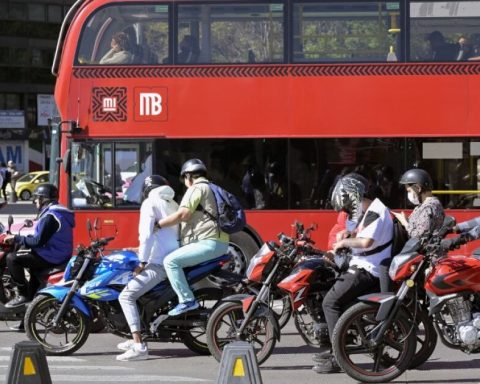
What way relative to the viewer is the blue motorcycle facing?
to the viewer's left

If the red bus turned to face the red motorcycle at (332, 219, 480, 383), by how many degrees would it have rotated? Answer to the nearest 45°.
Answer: approximately 90° to its left

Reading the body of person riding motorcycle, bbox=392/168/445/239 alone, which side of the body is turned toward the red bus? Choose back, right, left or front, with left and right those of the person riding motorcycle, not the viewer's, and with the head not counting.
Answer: right

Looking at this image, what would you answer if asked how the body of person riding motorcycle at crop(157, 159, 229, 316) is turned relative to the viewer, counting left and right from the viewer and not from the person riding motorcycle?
facing to the left of the viewer

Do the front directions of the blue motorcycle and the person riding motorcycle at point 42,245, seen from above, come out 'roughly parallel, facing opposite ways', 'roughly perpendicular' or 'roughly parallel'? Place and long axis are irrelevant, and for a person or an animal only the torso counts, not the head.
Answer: roughly parallel

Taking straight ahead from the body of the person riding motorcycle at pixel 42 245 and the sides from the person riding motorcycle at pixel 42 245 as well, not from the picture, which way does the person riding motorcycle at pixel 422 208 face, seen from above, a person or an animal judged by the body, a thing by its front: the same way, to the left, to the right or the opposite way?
the same way

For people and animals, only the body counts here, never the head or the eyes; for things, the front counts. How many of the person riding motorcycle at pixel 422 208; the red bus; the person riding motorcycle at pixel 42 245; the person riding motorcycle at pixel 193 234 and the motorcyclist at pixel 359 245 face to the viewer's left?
5

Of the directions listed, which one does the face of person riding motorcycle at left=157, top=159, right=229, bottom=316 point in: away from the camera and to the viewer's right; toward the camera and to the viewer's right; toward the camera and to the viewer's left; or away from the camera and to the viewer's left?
away from the camera and to the viewer's left

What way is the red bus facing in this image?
to the viewer's left

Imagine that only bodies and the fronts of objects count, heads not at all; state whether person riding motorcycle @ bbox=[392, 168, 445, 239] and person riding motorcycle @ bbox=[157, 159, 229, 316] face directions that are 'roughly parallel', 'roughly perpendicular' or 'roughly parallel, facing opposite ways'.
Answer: roughly parallel

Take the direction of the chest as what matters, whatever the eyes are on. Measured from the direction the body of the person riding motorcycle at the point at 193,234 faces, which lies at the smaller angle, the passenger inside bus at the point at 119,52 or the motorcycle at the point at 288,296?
the passenger inside bus

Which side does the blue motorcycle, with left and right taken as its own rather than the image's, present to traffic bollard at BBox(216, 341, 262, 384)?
left

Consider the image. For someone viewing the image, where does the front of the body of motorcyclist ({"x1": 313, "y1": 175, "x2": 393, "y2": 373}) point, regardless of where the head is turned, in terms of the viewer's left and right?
facing to the left of the viewer

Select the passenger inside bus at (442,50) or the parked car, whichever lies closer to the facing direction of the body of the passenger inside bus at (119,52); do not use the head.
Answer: the parked car

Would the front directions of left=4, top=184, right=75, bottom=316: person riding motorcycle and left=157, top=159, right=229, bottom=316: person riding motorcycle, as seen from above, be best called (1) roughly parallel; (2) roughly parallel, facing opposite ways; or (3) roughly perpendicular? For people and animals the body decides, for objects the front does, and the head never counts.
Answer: roughly parallel

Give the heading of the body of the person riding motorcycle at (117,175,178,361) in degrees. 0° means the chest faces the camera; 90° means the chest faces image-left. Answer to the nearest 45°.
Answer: approximately 90°

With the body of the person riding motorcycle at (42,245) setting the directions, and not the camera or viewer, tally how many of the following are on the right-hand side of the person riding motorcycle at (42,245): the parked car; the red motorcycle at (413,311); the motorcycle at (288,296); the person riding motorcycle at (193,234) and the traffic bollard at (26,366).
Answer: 1

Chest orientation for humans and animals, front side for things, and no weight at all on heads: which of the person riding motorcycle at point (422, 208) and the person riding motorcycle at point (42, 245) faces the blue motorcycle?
the person riding motorcycle at point (422, 208)

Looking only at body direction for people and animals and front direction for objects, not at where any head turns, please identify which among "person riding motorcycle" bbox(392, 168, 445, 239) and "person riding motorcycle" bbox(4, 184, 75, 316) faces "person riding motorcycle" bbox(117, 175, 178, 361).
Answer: "person riding motorcycle" bbox(392, 168, 445, 239)

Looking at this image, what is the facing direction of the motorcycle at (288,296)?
to the viewer's left
